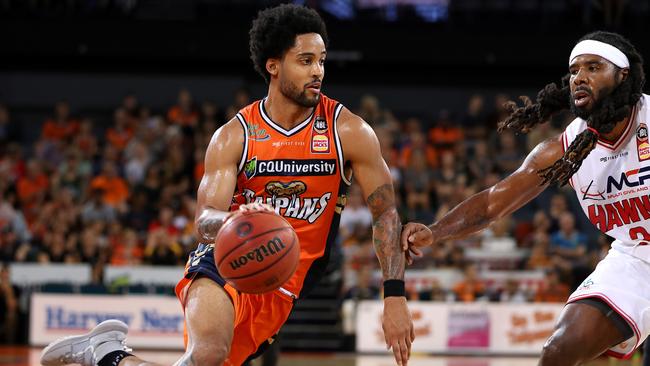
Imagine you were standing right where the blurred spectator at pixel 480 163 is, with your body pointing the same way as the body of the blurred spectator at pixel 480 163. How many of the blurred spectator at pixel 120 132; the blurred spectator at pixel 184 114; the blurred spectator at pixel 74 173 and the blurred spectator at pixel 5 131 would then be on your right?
4

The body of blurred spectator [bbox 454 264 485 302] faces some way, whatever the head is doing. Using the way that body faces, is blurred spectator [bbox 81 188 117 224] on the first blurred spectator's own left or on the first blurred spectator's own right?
on the first blurred spectator's own right

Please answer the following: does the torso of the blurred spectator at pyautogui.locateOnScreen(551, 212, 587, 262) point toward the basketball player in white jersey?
yes

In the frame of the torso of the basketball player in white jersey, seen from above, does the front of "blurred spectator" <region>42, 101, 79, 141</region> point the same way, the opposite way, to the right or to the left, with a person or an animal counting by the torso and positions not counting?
to the left

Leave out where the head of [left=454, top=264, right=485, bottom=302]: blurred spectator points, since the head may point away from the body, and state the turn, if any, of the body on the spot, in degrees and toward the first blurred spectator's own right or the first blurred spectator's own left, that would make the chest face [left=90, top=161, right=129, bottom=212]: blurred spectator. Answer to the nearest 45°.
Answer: approximately 90° to the first blurred spectator's own right

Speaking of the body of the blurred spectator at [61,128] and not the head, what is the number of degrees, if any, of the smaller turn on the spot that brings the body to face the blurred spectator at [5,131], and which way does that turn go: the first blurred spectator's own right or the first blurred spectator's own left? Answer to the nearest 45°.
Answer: approximately 135° to the first blurred spectator's own right

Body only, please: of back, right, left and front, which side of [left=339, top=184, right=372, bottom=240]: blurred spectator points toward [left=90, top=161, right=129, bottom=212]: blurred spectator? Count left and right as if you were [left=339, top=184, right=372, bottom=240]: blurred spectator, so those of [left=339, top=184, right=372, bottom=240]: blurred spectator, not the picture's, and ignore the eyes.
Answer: right

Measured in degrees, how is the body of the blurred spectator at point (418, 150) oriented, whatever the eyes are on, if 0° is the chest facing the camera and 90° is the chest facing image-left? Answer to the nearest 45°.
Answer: approximately 0°

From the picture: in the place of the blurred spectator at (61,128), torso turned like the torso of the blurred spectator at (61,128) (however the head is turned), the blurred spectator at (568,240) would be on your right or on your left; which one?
on your left
